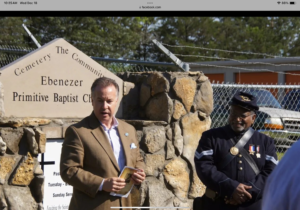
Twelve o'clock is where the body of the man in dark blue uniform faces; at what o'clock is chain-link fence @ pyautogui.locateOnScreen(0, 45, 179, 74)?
The chain-link fence is roughly at 5 o'clock from the man in dark blue uniform.

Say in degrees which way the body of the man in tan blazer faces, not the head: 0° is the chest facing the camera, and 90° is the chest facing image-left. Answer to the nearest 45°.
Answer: approximately 315°
